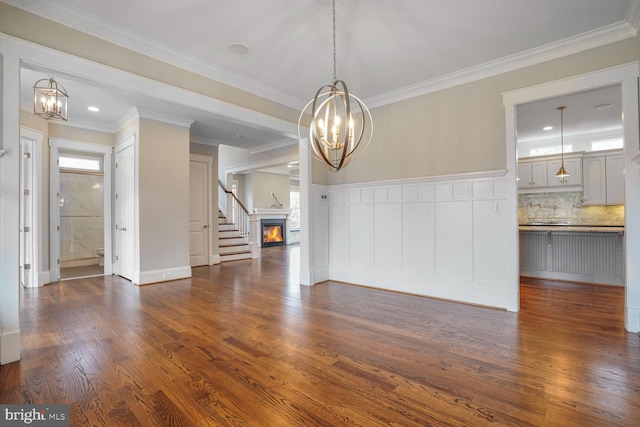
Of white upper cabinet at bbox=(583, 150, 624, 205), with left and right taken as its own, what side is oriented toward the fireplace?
right

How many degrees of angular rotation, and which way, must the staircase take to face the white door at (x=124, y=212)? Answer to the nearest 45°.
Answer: approximately 90° to its right

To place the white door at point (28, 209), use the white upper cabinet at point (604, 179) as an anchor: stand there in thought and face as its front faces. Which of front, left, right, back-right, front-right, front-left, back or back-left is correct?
front-right

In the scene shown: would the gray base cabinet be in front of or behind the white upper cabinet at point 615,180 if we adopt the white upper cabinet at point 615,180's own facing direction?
in front

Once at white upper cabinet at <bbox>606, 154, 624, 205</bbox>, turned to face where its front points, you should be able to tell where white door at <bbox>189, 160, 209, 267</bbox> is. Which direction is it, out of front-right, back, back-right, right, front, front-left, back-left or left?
front-right

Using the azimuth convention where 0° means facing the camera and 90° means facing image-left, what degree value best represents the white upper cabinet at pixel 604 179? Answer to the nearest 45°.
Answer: approximately 0°

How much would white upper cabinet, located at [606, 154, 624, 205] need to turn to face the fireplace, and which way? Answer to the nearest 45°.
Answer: approximately 90° to its right

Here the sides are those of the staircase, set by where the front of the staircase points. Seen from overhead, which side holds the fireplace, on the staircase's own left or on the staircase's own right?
on the staircase's own left

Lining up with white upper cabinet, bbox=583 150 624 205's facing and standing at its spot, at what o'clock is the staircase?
The staircase is roughly at 2 o'clock from the white upper cabinet.

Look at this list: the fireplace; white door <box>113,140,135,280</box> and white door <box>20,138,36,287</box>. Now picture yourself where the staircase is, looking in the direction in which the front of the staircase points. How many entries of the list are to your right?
2

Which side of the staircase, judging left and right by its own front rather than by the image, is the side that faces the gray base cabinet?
front

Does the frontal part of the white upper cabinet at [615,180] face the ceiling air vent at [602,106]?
yes

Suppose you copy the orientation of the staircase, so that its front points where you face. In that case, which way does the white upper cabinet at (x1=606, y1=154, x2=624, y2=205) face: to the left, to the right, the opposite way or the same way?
to the right

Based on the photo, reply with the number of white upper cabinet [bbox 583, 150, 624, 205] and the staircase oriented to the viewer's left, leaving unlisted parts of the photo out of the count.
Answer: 0

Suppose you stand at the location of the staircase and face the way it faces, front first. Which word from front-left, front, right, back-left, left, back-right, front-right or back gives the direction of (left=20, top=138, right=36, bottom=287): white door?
right

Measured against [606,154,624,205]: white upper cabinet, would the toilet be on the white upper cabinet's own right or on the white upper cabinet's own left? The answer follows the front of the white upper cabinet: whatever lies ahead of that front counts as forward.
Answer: on the white upper cabinet's own right
